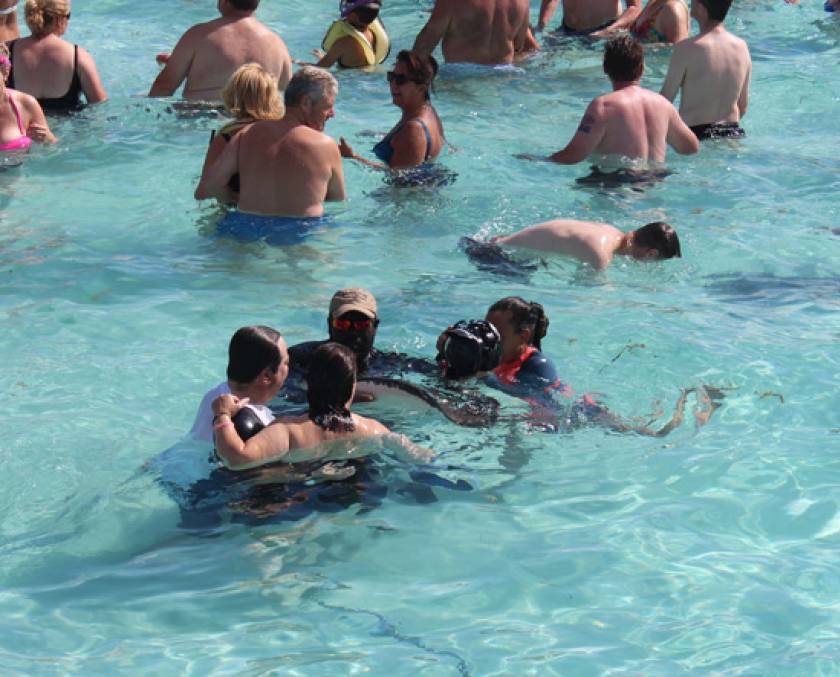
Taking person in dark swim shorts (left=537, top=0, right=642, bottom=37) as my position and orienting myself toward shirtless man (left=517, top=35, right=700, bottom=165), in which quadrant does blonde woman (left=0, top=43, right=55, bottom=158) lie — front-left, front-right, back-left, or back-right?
front-right

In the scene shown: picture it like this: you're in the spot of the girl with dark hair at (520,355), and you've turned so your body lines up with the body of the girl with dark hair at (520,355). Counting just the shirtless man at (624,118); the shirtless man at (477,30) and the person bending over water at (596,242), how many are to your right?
3

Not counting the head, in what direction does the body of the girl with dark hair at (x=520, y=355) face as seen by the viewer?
to the viewer's left

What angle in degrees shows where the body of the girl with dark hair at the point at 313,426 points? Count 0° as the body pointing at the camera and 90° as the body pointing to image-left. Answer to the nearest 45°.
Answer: approximately 180°

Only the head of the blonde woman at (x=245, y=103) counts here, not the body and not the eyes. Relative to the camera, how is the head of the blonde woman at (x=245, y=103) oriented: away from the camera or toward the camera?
away from the camera

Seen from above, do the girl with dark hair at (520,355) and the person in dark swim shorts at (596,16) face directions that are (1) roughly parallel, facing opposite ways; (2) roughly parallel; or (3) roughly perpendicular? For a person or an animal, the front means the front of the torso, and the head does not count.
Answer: roughly perpendicular

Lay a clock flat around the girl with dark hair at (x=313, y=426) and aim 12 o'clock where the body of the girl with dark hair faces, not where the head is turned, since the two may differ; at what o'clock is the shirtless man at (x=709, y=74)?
The shirtless man is roughly at 1 o'clock from the girl with dark hair.

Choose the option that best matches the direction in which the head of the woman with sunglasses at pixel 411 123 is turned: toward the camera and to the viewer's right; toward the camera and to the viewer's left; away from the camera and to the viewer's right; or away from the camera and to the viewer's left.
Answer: toward the camera and to the viewer's left

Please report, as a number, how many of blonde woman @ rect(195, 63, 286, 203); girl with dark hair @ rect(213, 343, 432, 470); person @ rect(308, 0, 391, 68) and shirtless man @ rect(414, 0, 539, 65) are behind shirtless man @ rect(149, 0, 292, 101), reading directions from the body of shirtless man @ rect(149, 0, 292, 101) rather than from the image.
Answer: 2

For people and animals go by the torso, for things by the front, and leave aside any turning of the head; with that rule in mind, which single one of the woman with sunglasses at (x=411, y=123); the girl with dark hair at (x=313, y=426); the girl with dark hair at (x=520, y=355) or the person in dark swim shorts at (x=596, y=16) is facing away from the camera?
the girl with dark hair at (x=313, y=426)

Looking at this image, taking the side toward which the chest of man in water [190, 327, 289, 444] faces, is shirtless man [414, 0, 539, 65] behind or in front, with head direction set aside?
in front

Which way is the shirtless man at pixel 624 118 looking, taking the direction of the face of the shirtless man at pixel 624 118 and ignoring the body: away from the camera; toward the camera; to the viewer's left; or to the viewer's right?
away from the camera
